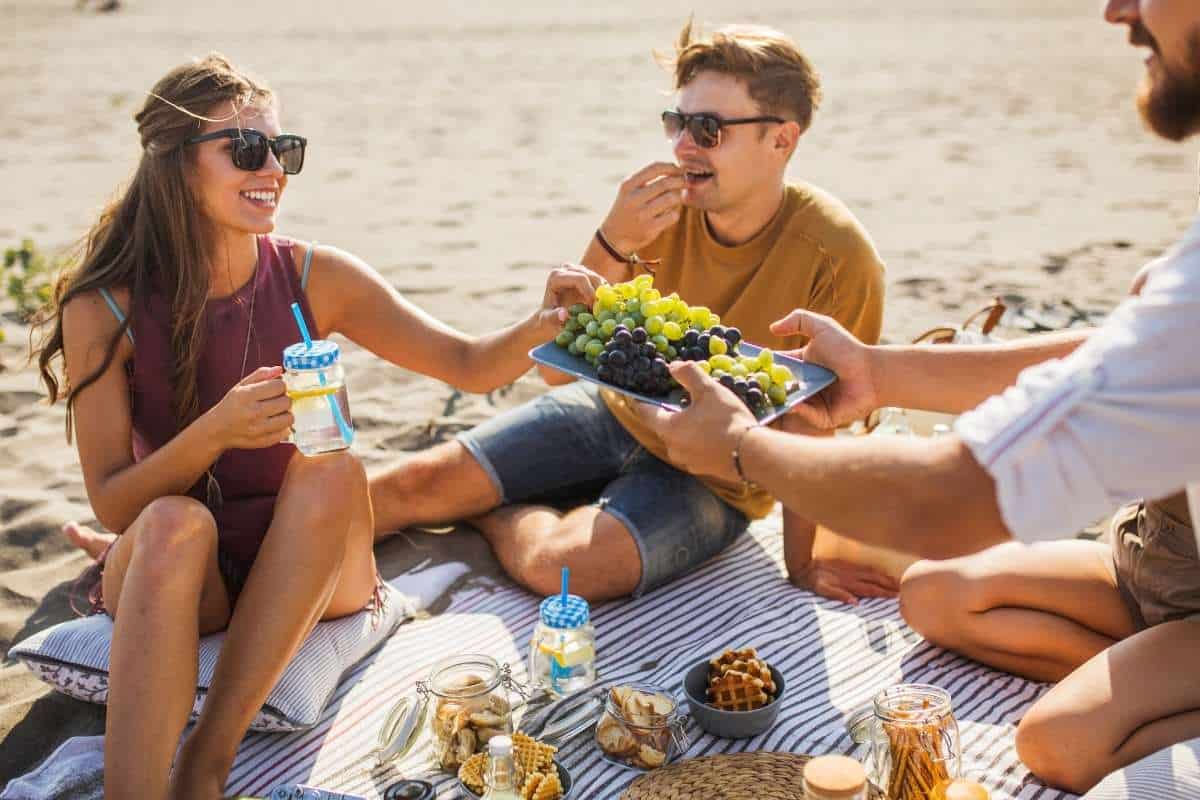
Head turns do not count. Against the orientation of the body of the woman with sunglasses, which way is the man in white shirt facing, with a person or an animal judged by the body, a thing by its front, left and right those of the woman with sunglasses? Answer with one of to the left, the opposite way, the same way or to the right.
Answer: the opposite way

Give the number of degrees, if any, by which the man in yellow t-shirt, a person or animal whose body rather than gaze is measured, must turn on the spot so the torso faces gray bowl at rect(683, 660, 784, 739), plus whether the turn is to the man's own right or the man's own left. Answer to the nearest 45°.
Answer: approximately 45° to the man's own left

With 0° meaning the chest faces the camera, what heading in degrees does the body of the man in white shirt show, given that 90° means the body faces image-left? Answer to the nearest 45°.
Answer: approximately 90°

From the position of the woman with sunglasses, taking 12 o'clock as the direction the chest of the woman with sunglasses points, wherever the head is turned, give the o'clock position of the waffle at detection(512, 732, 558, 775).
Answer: The waffle is roughly at 12 o'clock from the woman with sunglasses.

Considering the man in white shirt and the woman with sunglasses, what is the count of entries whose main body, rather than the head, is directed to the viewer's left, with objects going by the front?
1

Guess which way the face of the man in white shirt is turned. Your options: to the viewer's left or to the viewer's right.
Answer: to the viewer's left

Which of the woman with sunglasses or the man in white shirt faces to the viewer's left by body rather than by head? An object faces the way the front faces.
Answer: the man in white shirt
